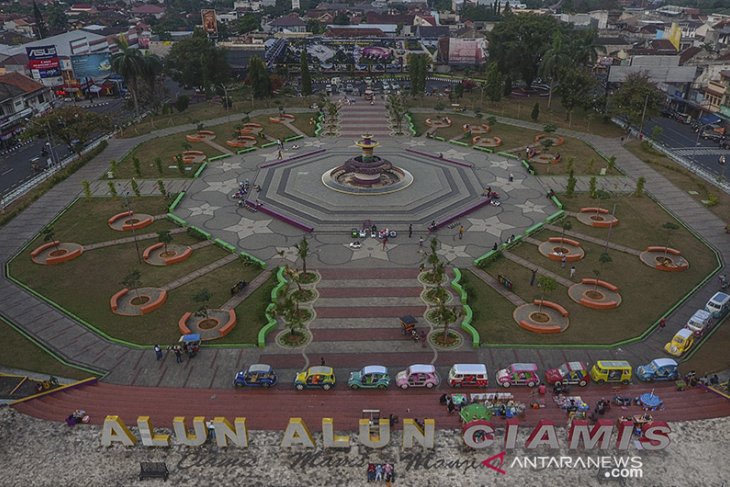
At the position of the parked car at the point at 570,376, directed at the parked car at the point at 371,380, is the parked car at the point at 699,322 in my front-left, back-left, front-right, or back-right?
back-right

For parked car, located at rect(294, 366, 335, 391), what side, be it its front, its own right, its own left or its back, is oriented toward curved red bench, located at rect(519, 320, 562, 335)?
back

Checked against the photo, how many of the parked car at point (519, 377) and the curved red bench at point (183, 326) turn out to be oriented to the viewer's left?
1

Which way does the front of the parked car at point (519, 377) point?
to the viewer's left

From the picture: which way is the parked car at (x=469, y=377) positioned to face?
to the viewer's left

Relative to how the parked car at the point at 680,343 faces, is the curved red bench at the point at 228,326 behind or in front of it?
in front

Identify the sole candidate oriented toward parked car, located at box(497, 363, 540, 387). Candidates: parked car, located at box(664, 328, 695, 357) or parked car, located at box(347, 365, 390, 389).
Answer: parked car, located at box(664, 328, 695, 357)

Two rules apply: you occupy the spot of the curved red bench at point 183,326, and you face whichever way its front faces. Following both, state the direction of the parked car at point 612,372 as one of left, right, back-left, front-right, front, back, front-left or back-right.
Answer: front-right

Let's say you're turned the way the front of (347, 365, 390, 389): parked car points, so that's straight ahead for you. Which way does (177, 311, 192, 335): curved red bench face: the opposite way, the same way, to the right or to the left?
the opposite way

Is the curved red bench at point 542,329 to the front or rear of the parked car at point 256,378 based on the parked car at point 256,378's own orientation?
to the rear

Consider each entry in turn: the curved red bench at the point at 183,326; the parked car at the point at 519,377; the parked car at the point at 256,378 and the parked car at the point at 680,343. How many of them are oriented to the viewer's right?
1

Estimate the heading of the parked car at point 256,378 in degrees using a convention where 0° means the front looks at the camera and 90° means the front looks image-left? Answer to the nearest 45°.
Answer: approximately 90°
